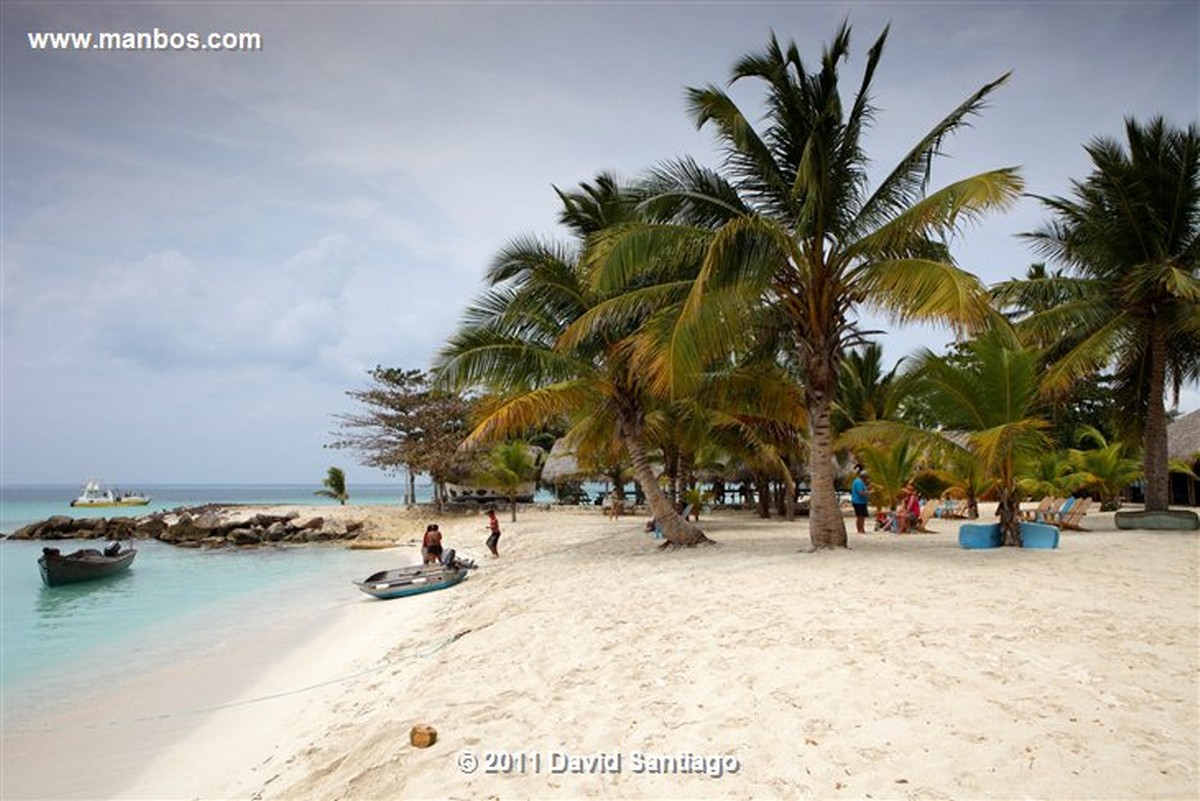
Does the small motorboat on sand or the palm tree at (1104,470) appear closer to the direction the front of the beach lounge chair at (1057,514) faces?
the small motorboat on sand

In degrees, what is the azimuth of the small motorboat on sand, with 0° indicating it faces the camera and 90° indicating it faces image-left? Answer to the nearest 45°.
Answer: approximately 45°

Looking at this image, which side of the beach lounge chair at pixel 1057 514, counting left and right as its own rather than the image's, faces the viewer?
left
